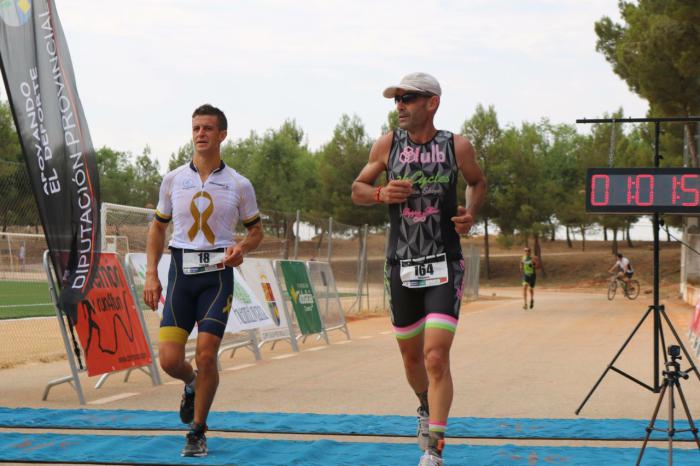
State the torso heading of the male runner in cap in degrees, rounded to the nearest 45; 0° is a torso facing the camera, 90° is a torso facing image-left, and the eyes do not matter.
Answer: approximately 0°

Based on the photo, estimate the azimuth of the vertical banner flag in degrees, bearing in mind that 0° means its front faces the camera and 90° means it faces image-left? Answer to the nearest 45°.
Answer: approximately 0°

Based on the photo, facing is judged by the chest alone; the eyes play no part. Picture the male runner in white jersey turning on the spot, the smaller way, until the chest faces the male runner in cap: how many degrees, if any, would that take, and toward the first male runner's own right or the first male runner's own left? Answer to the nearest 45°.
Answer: approximately 45° to the first male runner's own left

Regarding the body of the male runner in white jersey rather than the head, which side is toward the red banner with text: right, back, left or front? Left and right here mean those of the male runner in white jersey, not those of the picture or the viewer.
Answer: back

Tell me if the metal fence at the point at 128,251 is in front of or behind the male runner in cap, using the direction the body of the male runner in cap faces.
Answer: behind

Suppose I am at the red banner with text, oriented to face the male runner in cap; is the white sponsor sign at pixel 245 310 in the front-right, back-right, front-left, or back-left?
back-left

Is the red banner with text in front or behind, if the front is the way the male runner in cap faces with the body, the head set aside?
behind

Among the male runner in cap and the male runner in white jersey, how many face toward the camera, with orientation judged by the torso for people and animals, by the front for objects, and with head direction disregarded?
2
